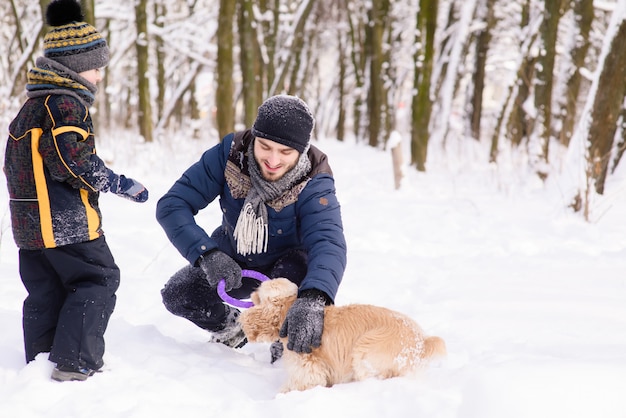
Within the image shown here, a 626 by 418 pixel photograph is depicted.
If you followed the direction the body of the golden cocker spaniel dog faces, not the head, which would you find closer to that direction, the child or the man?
the child

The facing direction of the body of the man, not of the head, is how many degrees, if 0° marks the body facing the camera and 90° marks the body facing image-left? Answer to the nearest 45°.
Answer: approximately 45°

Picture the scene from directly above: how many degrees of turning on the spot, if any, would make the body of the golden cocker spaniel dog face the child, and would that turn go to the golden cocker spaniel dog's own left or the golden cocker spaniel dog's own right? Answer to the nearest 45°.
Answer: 0° — it already faces them

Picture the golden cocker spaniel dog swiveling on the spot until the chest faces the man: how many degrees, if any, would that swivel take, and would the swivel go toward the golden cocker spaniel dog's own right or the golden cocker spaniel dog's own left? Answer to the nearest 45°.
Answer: approximately 45° to the golden cocker spaniel dog's own right

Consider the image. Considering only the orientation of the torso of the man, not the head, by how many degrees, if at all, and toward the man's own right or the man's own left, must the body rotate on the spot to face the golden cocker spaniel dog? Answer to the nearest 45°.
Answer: approximately 90° to the man's own left

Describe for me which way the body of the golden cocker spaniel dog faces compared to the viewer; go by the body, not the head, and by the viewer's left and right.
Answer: facing to the left of the viewer
